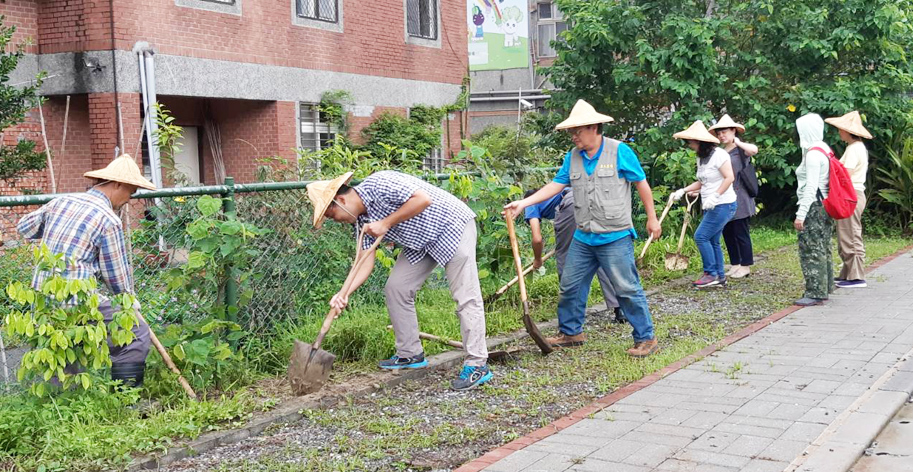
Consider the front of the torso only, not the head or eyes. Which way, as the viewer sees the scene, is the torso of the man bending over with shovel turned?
to the viewer's left

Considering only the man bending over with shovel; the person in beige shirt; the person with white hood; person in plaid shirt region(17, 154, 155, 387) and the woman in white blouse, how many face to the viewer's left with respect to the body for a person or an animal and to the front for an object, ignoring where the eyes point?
4

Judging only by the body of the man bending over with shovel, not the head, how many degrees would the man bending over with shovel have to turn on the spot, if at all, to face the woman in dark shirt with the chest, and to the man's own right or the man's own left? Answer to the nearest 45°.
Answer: approximately 135° to the man's own right

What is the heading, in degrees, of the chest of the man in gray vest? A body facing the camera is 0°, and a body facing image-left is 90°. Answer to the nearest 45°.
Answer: approximately 45°

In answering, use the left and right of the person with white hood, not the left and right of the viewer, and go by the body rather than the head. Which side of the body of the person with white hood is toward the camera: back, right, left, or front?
left

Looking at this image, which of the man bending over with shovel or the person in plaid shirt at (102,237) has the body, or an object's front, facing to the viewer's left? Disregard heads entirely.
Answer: the man bending over with shovel

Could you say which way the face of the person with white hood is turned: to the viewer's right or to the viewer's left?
to the viewer's left

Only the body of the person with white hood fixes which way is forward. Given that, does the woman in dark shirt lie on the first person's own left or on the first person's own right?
on the first person's own right

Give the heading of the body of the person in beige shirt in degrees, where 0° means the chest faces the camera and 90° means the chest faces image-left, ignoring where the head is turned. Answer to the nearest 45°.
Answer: approximately 90°

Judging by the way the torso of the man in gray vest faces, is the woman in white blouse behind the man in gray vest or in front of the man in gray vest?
behind

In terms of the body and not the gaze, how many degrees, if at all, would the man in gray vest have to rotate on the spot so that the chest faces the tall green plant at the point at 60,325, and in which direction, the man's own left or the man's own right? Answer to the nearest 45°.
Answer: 0° — they already face it

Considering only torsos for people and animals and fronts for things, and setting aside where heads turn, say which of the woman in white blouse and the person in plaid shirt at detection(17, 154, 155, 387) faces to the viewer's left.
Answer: the woman in white blouse

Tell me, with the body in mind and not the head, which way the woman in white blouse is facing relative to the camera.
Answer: to the viewer's left

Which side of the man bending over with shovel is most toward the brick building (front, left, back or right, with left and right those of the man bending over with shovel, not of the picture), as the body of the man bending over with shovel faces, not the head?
right
